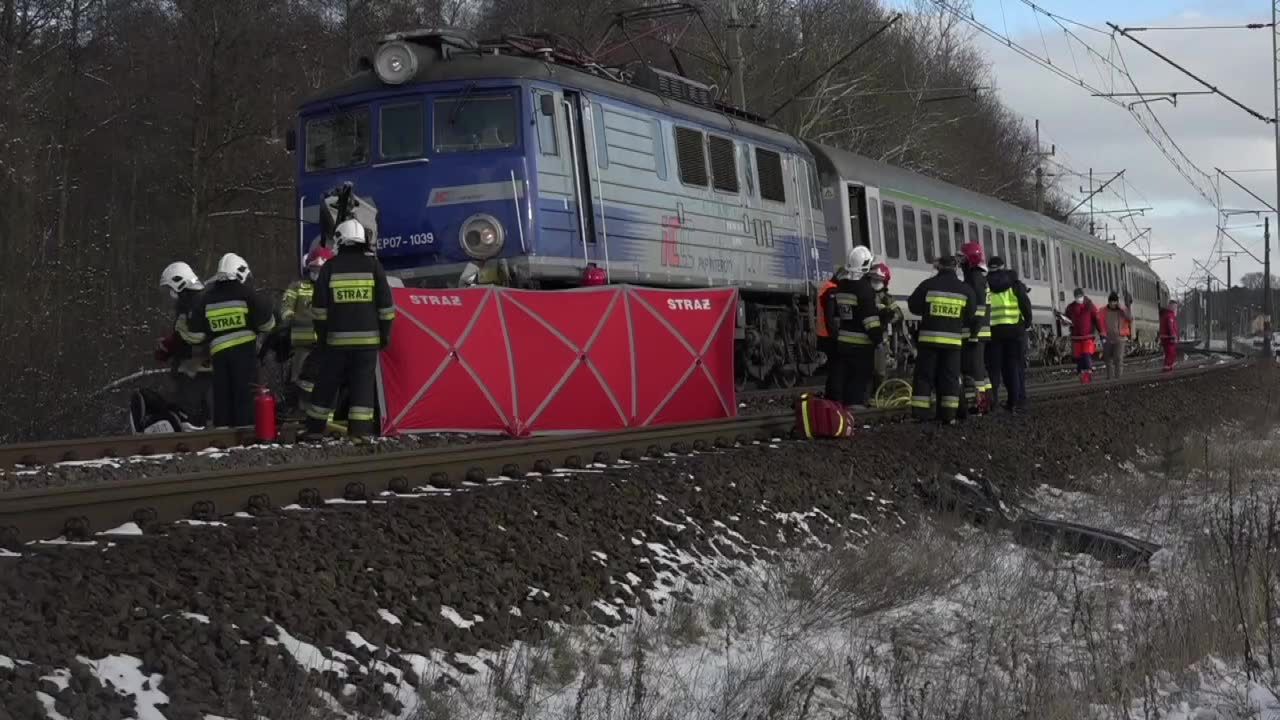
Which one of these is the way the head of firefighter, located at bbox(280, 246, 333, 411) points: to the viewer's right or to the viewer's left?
to the viewer's left

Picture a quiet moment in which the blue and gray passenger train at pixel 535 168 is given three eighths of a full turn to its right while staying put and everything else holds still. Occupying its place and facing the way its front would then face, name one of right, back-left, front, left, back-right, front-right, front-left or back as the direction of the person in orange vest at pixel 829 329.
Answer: right

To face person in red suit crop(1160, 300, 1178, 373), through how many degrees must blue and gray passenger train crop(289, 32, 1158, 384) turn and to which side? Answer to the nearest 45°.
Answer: approximately 180°

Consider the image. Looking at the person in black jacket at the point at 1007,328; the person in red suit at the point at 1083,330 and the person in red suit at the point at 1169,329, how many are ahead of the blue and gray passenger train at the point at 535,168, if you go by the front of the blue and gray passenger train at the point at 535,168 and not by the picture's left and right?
0

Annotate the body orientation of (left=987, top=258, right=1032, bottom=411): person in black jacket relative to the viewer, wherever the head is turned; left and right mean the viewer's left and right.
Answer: facing away from the viewer and to the left of the viewer
